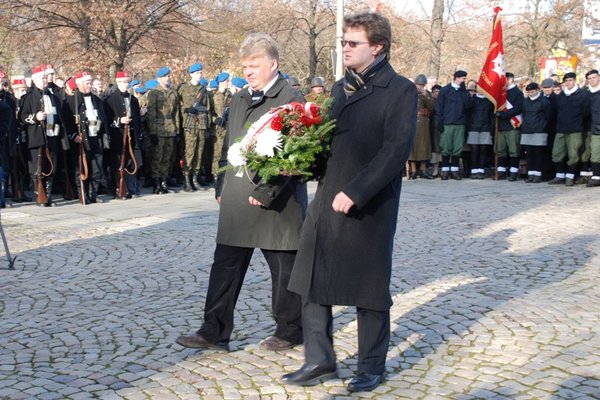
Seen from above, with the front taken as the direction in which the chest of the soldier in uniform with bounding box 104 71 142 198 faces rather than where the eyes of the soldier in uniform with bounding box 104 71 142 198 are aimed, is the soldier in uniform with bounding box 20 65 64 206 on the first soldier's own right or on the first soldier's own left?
on the first soldier's own right

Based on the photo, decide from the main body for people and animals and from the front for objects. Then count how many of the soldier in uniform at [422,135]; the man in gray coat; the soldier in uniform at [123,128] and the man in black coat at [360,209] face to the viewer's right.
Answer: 0

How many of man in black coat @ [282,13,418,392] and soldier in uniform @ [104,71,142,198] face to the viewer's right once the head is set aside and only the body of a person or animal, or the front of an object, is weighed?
0

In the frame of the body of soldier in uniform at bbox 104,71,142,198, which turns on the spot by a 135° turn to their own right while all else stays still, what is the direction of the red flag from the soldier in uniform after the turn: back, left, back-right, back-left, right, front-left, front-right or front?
back-right

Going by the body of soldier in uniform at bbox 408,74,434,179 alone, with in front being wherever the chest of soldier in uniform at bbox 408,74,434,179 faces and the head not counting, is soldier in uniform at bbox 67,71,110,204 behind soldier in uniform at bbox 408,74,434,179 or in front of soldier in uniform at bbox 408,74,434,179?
in front

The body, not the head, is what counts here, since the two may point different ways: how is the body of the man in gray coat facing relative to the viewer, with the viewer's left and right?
facing the viewer and to the left of the viewer

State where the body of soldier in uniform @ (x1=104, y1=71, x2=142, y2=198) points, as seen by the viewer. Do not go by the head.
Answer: toward the camera

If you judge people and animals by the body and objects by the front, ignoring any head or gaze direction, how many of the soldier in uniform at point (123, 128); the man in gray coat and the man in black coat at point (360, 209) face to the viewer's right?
0

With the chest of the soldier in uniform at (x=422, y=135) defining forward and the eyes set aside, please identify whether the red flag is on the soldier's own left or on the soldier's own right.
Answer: on the soldier's own left

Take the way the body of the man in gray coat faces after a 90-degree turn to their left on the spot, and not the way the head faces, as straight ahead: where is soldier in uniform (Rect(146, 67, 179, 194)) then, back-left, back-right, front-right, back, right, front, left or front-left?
back-left
